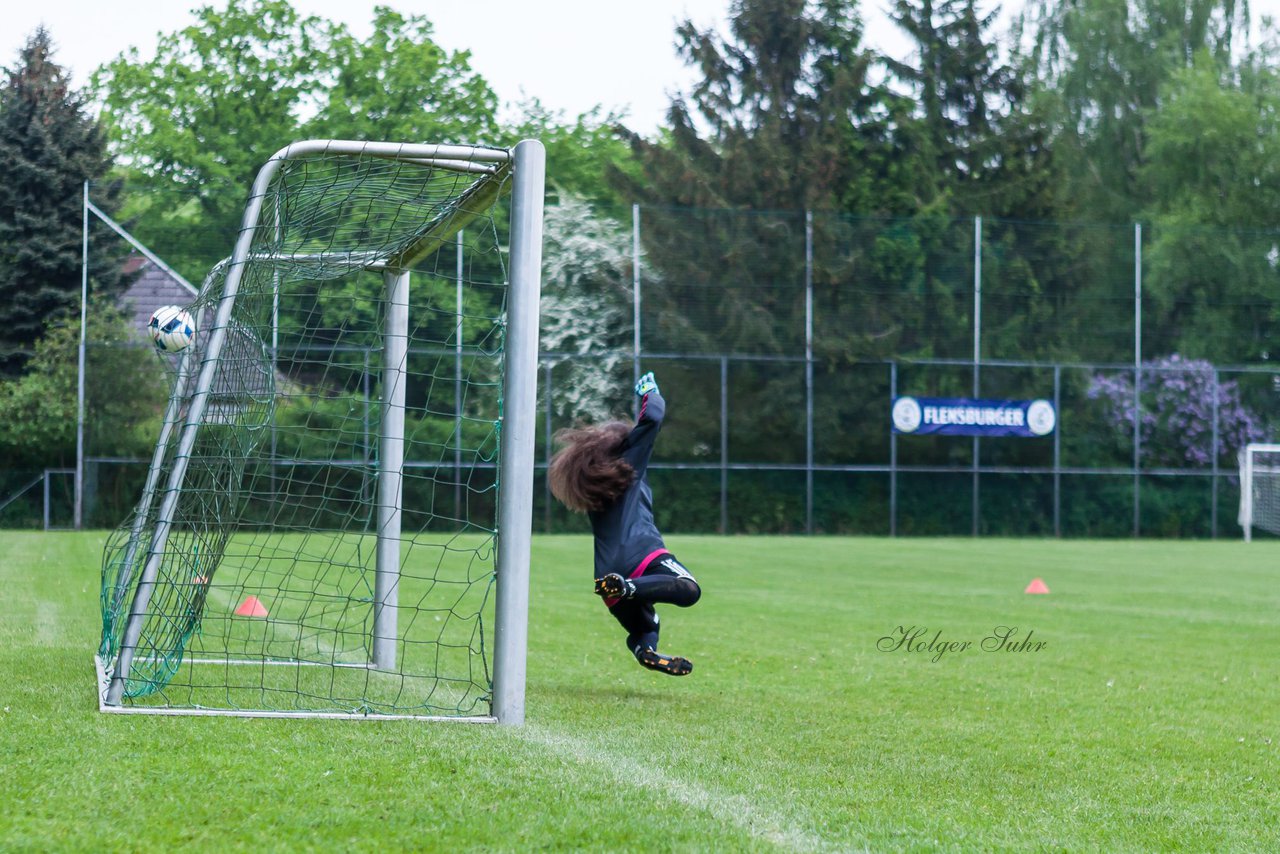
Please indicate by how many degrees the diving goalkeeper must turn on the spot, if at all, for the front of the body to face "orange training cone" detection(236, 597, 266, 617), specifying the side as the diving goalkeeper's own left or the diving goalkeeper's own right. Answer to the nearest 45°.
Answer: approximately 90° to the diving goalkeeper's own left

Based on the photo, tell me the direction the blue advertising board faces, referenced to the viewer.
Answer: facing the viewer

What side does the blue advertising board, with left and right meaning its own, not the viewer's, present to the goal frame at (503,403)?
front

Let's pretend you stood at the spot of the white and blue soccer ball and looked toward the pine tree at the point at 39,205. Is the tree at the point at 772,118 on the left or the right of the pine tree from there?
right

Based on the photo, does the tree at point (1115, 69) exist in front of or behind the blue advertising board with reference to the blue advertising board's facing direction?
behind

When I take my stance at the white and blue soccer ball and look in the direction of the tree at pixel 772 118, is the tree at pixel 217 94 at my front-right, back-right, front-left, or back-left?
front-left

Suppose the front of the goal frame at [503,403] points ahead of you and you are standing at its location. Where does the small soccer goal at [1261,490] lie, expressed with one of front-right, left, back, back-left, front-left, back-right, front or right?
front-left

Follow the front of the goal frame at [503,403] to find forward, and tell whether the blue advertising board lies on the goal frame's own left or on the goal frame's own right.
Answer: on the goal frame's own left

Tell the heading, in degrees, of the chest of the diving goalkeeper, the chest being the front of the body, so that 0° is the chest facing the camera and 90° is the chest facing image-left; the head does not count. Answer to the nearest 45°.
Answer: approximately 225°

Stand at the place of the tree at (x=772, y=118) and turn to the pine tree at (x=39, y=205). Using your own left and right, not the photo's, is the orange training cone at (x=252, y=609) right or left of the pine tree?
left

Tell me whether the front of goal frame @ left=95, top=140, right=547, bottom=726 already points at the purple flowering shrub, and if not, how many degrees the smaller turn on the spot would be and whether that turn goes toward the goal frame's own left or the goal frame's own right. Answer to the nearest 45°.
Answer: approximately 45° to the goal frame's own left

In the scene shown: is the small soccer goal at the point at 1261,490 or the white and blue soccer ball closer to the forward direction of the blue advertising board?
the white and blue soccer ball

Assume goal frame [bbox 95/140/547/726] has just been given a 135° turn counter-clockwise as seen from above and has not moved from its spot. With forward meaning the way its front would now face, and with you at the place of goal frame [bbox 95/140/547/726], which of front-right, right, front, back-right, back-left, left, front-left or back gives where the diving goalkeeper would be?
right

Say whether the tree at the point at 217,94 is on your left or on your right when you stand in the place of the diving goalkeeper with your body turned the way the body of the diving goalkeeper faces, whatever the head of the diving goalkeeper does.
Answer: on your left

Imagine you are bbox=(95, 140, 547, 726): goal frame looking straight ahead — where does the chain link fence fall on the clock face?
The chain link fence is roughly at 10 o'clock from the goal frame.

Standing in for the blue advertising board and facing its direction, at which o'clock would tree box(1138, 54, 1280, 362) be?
The tree is roughly at 7 o'clock from the blue advertising board.

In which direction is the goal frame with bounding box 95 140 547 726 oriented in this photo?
to the viewer's right

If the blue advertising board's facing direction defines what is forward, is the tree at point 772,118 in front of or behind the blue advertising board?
behind

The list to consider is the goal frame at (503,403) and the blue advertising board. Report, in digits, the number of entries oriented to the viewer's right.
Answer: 1

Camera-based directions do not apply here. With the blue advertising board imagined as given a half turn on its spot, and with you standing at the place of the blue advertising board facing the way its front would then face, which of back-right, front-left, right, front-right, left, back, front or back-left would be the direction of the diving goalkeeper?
back
